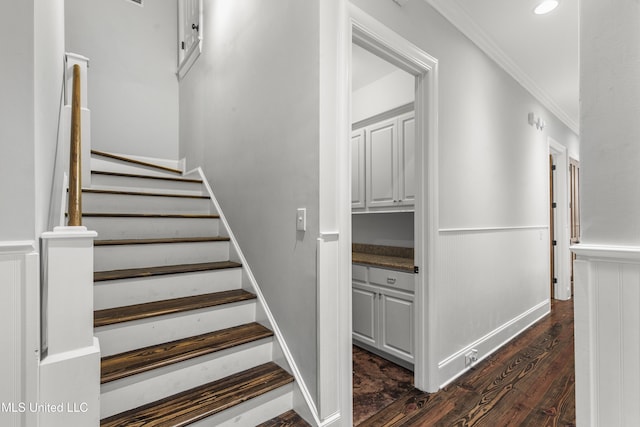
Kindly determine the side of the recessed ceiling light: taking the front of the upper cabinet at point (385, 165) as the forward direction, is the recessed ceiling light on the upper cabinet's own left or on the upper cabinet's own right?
on the upper cabinet's own left

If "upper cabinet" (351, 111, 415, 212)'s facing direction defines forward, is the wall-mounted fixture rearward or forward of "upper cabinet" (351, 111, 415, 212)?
rearward

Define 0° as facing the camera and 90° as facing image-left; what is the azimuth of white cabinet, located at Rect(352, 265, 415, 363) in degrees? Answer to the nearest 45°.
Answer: approximately 45°

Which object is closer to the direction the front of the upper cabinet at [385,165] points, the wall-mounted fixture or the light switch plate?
the light switch plate
